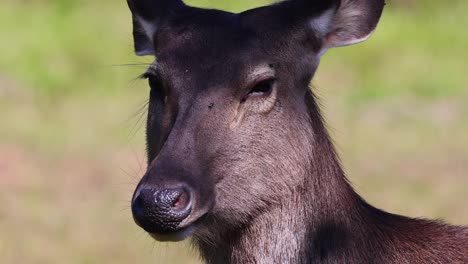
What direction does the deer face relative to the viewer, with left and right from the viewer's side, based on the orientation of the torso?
facing the viewer and to the left of the viewer
